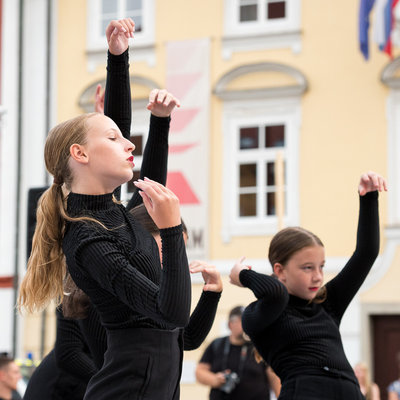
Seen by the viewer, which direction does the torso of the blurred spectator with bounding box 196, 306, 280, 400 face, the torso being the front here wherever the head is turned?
toward the camera

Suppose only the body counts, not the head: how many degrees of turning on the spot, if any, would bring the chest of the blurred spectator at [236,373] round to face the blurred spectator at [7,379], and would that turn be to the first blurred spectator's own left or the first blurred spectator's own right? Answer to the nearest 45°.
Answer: approximately 90° to the first blurred spectator's own right

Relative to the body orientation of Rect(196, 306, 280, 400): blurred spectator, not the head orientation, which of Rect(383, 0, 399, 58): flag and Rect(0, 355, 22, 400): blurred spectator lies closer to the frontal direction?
the blurred spectator

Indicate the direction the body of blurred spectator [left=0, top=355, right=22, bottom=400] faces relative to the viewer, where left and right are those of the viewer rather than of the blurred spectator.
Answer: facing to the right of the viewer

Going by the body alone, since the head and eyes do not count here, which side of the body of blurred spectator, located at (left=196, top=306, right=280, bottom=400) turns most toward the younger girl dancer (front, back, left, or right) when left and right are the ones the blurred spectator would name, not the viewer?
front

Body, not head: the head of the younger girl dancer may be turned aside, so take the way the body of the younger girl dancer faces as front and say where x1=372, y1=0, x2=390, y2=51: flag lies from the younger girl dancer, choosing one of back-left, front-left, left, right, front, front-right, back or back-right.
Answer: back-left

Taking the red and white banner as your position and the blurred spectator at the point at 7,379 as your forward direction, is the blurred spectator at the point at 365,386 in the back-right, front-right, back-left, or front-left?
front-left

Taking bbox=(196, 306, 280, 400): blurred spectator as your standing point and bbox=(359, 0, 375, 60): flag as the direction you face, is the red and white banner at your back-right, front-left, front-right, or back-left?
front-left
